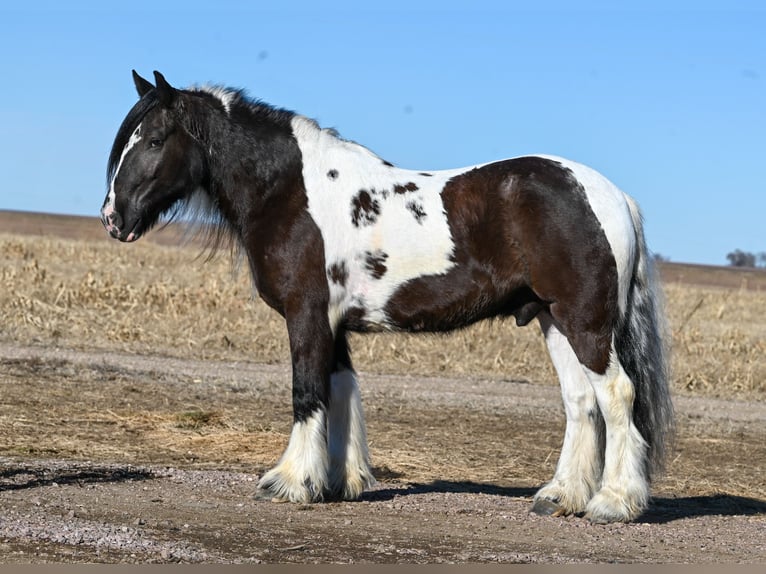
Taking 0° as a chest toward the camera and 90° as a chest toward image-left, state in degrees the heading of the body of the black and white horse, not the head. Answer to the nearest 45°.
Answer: approximately 90°
